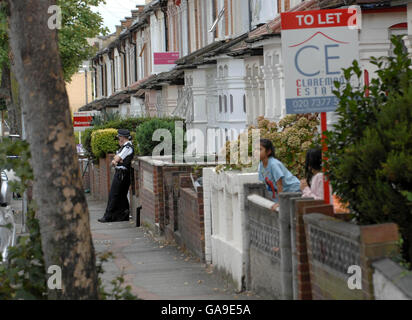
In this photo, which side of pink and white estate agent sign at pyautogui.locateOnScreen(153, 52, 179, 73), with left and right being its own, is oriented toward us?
front

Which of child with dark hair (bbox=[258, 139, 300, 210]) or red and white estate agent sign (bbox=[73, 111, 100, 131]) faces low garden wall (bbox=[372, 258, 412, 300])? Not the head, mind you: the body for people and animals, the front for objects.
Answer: the red and white estate agent sign

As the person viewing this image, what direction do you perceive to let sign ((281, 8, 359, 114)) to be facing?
facing the viewer

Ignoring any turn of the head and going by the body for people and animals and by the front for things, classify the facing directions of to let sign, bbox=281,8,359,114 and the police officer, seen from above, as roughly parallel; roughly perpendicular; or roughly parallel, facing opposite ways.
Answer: roughly perpendicular

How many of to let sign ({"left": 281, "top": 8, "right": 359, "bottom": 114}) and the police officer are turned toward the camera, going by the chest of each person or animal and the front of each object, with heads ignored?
1

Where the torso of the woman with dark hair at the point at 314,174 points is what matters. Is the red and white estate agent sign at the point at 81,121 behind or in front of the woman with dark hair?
in front

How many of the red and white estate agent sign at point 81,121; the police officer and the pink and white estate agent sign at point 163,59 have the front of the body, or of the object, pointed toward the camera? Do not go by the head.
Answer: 2

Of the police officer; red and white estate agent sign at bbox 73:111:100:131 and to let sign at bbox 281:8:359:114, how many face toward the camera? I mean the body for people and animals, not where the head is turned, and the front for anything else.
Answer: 2

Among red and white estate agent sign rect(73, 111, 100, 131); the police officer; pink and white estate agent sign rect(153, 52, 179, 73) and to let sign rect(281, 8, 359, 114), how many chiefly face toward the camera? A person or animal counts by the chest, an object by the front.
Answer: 3

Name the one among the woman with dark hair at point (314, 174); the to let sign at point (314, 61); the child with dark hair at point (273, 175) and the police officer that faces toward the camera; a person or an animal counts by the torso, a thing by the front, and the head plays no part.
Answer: the to let sign

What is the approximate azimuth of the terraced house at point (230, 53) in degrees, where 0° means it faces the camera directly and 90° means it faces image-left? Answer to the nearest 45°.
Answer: approximately 45°

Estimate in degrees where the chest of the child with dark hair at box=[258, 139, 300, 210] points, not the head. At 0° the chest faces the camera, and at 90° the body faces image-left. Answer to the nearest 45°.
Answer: approximately 90°
